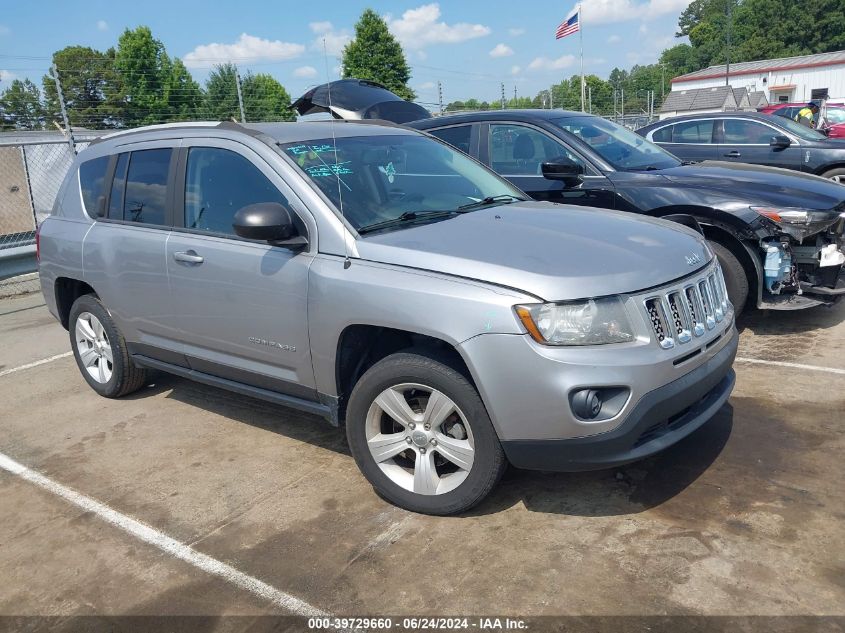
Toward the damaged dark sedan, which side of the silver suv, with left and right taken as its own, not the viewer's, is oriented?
left

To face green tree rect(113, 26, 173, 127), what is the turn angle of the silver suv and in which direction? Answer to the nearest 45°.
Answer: approximately 135° to its left

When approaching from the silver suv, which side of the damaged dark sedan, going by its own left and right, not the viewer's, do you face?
right

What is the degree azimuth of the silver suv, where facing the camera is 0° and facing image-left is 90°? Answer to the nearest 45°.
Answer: approximately 315°

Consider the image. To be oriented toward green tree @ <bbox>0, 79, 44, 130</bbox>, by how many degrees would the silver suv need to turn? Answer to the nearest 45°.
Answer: approximately 180°

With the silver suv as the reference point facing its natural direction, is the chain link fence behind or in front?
behind

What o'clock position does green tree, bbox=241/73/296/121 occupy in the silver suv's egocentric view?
The green tree is roughly at 7 o'clock from the silver suv.

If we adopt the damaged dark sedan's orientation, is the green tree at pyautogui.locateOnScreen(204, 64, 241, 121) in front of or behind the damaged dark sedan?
behind

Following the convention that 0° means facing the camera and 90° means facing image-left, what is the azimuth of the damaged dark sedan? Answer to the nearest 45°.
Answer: approximately 315°

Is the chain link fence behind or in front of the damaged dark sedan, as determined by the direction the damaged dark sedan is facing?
behind
